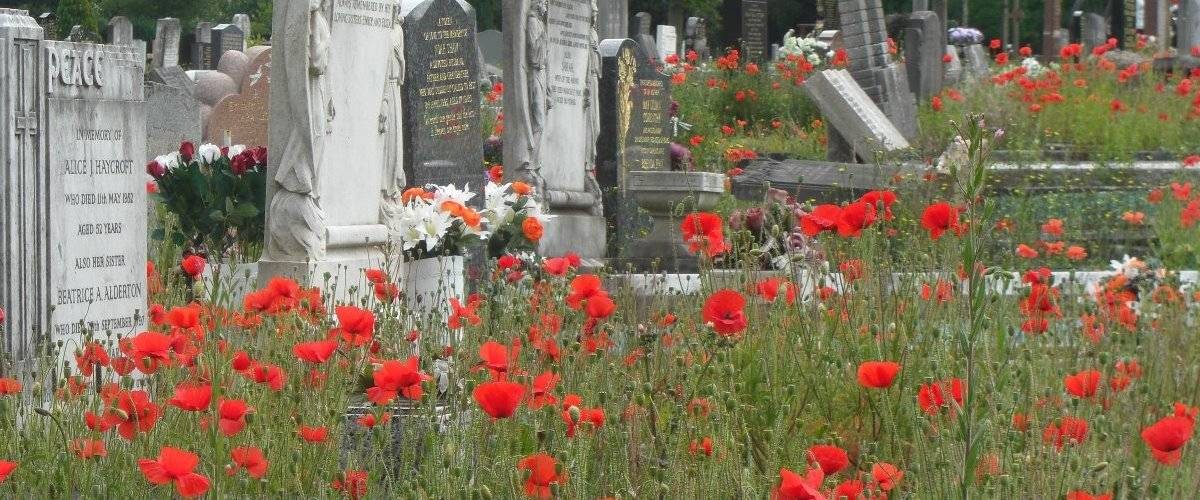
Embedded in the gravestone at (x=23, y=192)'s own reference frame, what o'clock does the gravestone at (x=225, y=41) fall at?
the gravestone at (x=225, y=41) is roughly at 8 o'clock from the gravestone at (x=23, y=192).

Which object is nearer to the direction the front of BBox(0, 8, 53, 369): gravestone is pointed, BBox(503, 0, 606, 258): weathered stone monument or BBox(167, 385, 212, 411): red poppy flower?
the red poppy flower

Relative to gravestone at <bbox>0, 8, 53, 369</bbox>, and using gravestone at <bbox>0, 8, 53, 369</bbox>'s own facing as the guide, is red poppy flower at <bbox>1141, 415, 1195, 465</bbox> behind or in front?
in front

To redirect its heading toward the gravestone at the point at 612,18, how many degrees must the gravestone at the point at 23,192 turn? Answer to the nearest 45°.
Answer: approximately 90° to its left

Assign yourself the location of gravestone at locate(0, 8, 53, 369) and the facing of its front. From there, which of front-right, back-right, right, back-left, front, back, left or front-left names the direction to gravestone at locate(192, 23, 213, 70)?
back-left

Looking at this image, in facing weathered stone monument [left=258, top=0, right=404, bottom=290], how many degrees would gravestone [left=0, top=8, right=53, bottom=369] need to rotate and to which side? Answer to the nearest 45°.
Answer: approximately 90° to its left

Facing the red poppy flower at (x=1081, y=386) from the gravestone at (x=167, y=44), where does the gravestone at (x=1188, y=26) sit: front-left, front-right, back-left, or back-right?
front-left

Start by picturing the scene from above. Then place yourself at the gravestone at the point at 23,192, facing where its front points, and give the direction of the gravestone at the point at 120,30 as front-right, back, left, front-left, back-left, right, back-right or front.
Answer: back-left

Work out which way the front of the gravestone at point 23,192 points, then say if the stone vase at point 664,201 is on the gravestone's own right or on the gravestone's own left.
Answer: on the gravestone's own left

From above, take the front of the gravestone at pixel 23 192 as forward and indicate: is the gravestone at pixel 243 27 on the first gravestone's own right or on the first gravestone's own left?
on the first gravestone's own left

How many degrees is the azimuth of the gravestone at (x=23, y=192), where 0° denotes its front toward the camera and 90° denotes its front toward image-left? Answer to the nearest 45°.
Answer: approximately 315°
